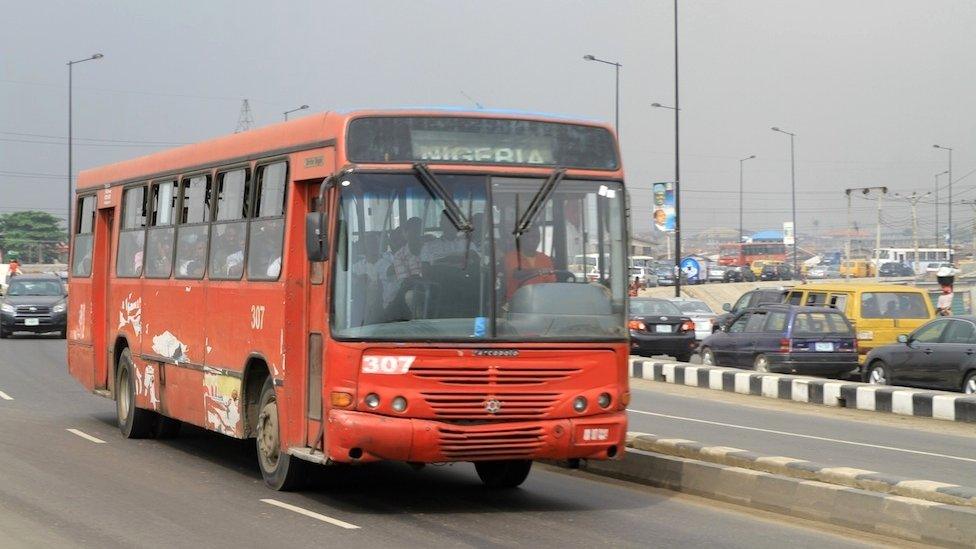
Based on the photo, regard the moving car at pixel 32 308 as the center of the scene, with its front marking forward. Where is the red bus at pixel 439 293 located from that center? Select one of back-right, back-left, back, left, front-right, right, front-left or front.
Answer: front

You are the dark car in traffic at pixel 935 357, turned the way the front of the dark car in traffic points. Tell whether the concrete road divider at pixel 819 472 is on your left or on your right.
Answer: on your left

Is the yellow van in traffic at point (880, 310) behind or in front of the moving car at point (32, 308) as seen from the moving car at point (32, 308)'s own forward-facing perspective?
in front

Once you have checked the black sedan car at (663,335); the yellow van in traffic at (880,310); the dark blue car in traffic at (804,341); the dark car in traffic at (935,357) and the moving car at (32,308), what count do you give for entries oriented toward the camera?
1

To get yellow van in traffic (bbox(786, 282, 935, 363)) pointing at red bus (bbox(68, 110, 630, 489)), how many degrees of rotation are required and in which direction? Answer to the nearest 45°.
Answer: approximately 135° to its left

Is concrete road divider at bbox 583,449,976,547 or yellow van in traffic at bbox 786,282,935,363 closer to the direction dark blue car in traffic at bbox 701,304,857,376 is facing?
the yellow van in traffic

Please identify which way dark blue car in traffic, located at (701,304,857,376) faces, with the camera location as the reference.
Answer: facing away from the viewer and to the left of the viewer

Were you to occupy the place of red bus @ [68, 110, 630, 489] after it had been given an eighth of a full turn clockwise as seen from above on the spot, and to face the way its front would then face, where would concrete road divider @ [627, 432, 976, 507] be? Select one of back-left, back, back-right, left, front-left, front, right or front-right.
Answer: left

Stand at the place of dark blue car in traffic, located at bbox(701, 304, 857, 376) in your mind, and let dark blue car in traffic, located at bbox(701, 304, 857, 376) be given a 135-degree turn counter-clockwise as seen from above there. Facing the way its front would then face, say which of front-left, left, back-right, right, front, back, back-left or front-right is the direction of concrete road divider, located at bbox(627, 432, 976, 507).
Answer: front

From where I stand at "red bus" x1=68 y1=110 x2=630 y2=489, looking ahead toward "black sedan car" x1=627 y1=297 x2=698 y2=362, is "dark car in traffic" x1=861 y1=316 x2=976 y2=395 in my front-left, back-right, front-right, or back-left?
front-right

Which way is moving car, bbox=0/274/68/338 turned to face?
toward the camera

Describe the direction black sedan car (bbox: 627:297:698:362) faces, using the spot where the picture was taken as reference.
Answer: facing away from the viewer and to the left of the viewer

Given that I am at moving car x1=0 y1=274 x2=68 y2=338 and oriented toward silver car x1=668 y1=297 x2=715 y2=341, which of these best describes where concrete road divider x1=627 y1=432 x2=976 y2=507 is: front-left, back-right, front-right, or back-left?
front-right

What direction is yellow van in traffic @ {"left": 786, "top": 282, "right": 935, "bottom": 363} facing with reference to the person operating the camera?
facing away from the viewer and to the left of the viewer

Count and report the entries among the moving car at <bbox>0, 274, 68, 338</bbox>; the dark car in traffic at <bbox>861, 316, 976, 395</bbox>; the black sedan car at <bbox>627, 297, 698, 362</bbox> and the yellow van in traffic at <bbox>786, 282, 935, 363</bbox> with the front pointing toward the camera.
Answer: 1

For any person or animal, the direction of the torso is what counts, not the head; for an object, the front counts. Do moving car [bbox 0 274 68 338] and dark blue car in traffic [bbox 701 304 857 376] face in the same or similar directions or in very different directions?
very different directions
